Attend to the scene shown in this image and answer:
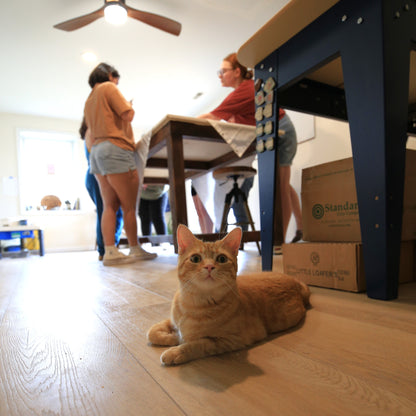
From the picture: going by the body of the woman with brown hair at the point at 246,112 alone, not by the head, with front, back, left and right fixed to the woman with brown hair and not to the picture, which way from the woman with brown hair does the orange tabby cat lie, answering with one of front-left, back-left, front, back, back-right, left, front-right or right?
left

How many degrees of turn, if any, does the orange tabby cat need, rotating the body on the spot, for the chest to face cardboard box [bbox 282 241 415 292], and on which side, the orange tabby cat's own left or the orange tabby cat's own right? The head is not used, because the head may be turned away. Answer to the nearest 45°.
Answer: approximately 180°

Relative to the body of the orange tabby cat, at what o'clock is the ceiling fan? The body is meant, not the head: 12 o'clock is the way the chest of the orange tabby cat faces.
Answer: The ceiling fan is roughly at 4 o'clock from the orange tabby cat.

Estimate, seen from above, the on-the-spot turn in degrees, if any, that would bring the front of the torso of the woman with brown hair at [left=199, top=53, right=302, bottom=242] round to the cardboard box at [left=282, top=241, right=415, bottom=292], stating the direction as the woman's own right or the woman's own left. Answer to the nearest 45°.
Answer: approximately 90° to the woman's own left

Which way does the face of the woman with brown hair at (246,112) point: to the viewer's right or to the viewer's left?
to the viewer's left

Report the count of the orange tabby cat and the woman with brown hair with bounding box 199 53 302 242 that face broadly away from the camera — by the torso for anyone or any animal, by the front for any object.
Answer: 0

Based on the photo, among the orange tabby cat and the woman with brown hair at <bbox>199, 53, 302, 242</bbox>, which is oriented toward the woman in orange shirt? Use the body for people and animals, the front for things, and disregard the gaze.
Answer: the woman with brown hair

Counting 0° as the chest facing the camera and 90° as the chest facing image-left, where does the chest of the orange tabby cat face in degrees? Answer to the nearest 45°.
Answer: approximately 45°

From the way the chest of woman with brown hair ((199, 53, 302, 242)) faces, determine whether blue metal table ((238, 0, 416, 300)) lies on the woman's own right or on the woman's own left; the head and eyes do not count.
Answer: on the woman's own left

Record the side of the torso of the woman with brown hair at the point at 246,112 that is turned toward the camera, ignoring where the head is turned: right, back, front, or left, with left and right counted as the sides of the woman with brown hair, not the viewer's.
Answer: left

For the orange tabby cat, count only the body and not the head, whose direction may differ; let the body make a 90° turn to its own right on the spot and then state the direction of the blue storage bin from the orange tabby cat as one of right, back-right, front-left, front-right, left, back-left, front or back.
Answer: front
